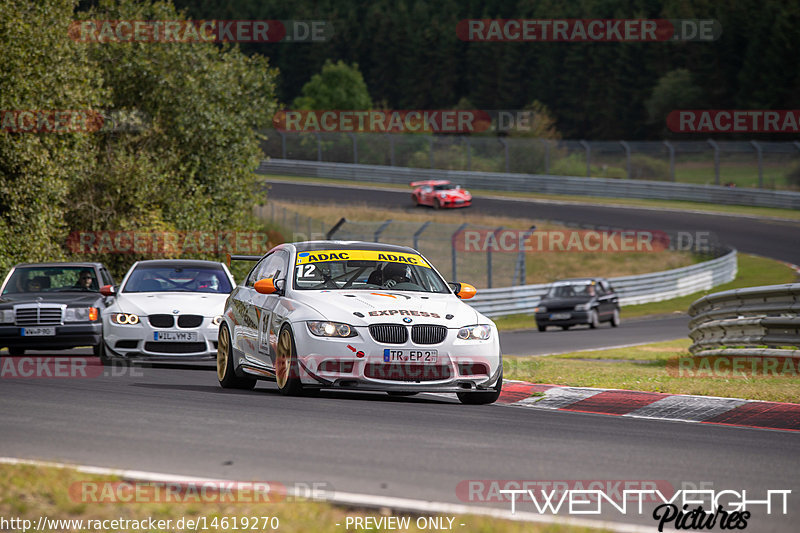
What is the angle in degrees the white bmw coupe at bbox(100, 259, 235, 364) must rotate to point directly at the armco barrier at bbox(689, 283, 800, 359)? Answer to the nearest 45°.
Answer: approximately 90° to its left

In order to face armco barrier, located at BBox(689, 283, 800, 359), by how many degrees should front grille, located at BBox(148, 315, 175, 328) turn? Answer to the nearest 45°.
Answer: approximately 90° to its left

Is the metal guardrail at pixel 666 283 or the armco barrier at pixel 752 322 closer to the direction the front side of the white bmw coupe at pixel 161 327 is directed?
the armco barrier

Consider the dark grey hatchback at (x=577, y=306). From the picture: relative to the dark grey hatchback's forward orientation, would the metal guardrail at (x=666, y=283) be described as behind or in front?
behind

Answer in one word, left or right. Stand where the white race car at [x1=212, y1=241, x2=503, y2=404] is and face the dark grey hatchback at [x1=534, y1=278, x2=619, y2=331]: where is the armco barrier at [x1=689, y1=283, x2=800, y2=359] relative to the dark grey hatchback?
right

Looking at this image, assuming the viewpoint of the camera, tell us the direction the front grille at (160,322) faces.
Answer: facing the viewer

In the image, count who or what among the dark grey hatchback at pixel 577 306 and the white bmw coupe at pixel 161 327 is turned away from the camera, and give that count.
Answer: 0

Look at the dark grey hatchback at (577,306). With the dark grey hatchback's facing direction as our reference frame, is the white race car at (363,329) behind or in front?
in front

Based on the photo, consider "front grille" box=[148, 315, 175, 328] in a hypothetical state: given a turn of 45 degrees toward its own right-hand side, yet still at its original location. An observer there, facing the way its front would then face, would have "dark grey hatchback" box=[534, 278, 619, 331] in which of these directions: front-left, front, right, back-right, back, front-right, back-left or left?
back

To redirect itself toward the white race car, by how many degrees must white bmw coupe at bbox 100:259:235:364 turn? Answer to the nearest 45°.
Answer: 0° — it already faces it

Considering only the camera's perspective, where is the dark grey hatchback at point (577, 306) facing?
facing the viewer and to the left of the viewer

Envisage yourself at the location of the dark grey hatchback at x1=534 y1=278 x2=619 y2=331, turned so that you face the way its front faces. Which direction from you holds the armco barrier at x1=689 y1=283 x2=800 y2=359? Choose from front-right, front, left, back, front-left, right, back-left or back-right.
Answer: front-left

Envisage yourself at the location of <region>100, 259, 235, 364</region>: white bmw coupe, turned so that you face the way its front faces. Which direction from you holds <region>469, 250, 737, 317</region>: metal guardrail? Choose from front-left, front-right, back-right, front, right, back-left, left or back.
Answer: back-left
